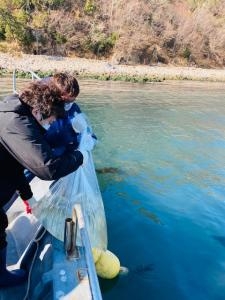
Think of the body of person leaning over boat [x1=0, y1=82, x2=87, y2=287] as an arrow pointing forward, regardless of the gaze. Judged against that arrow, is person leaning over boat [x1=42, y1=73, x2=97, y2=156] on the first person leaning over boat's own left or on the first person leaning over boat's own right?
on the first person leaning over boat's own left

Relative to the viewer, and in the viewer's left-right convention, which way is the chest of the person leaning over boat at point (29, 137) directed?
facing to the right of the viewer
